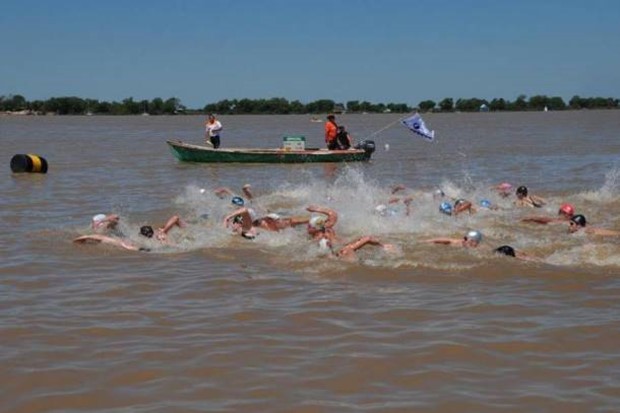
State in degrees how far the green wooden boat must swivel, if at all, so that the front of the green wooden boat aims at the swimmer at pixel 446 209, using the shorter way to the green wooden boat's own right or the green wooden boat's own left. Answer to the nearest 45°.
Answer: approximately 90° to the green wooden boat's own left

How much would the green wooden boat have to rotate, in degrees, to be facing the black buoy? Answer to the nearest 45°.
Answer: approximately 45° to its left

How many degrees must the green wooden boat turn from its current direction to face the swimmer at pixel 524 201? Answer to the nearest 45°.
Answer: approximately 135° to its left

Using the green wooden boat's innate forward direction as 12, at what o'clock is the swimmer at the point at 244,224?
The swimmer is roughly at 9 o'clock from the green wooden boat.

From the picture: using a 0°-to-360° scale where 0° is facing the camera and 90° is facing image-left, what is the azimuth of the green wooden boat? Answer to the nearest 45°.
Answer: approximately 90°

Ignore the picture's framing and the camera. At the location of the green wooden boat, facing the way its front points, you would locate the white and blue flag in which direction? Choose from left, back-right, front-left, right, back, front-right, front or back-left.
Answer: back-left

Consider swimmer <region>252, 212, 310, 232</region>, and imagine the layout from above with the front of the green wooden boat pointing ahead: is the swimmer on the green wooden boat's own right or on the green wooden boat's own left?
on the green wooden boat's own left

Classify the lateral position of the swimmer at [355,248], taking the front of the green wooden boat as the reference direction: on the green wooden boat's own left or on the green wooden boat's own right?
on the green wooden boat's own left

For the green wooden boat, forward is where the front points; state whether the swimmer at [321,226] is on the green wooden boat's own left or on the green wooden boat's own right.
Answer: on the green wooden boat's own left

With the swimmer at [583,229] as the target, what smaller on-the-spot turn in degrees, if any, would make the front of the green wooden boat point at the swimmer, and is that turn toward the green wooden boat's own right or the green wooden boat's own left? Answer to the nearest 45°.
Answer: approximately 90° to the green wooden boat's own left

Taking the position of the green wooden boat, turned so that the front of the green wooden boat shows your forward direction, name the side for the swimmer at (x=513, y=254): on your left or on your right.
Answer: on your left

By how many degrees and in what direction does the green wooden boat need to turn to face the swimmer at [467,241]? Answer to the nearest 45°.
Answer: approximately 90° to its left
